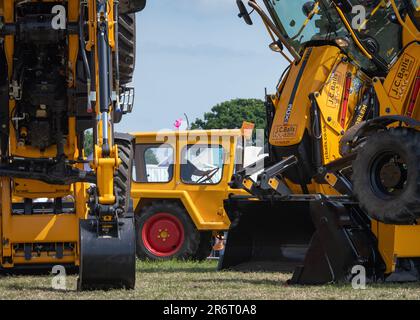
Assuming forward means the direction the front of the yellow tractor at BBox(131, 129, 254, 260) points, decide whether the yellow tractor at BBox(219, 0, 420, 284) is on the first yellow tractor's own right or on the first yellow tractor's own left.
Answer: on the first yellow tractor's own right

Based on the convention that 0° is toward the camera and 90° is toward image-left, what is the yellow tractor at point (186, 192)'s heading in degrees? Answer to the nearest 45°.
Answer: approximately 270°

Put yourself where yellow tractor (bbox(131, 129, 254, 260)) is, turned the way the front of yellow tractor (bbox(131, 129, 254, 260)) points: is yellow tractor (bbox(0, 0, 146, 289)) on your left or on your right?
on your right
